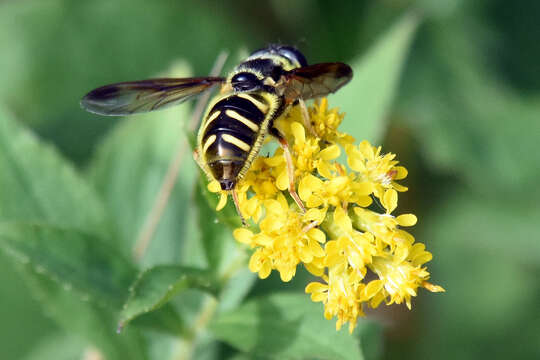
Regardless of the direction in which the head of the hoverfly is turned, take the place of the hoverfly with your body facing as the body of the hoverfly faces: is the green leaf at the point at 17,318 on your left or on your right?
on your left

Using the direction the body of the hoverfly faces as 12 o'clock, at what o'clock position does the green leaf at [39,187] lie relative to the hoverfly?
The green leaf is roughly at 9 o'clock from the hoverfly.

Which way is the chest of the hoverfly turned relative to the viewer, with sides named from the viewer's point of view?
facing away from the viewer and to the right of the viewer
